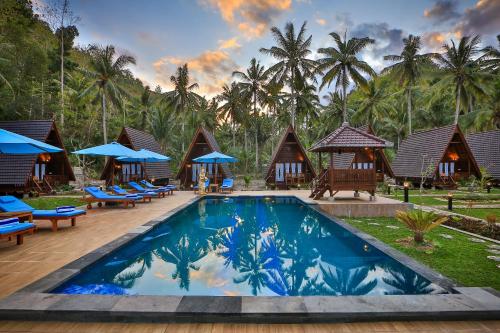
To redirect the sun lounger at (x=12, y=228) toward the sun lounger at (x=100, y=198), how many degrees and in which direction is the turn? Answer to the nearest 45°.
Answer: approximately 45° to its left

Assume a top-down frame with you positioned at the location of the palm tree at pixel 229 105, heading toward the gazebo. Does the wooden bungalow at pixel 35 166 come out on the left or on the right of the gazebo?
right

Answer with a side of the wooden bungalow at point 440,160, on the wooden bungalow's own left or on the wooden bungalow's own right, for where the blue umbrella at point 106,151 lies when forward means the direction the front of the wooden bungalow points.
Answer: on the wooden bungalow's own right

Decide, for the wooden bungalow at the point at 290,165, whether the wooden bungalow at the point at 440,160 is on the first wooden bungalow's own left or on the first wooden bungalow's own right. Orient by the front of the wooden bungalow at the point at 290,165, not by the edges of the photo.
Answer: on the first wooden bungalow's own left

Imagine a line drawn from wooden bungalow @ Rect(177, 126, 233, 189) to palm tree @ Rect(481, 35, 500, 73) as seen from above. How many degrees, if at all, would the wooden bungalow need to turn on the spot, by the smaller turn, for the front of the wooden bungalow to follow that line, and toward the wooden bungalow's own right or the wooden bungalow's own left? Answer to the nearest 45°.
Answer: approximately 135° to the wooden bungalow's own left

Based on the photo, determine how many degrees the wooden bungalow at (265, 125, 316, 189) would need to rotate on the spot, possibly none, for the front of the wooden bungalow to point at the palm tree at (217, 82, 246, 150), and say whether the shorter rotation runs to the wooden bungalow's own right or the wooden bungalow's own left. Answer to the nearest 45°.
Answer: approximately 135° to the wooden bungalow's own right

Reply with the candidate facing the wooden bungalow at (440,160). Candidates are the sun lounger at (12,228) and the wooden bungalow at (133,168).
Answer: the sun lounger

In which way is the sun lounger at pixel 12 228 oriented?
to the viewer's right

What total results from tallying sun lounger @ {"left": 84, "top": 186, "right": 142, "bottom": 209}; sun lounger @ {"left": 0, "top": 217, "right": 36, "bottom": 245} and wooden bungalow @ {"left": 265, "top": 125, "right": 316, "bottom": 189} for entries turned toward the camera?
1

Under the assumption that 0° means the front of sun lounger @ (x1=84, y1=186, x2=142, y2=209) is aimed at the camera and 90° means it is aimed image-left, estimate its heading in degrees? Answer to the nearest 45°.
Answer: approximately 270°
